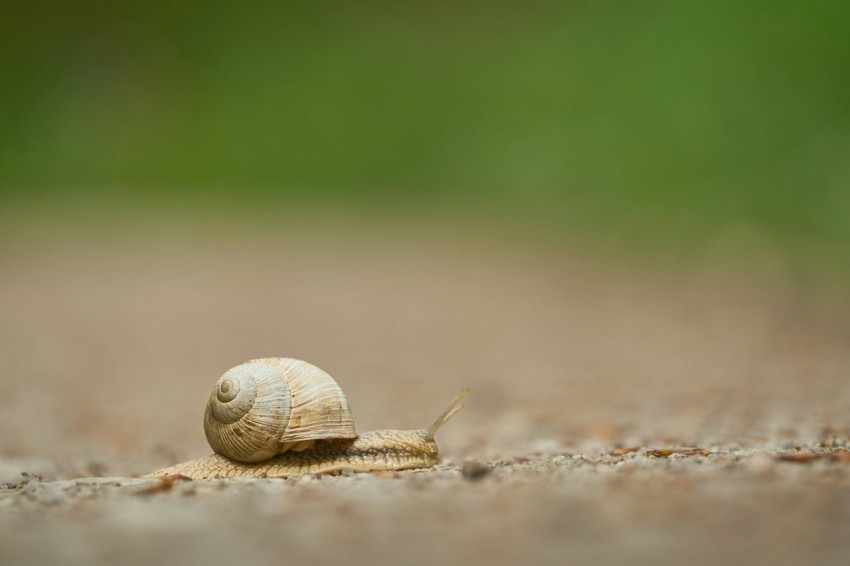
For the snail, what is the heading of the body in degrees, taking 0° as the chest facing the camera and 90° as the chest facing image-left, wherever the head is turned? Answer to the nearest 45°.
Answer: approximately 270°
